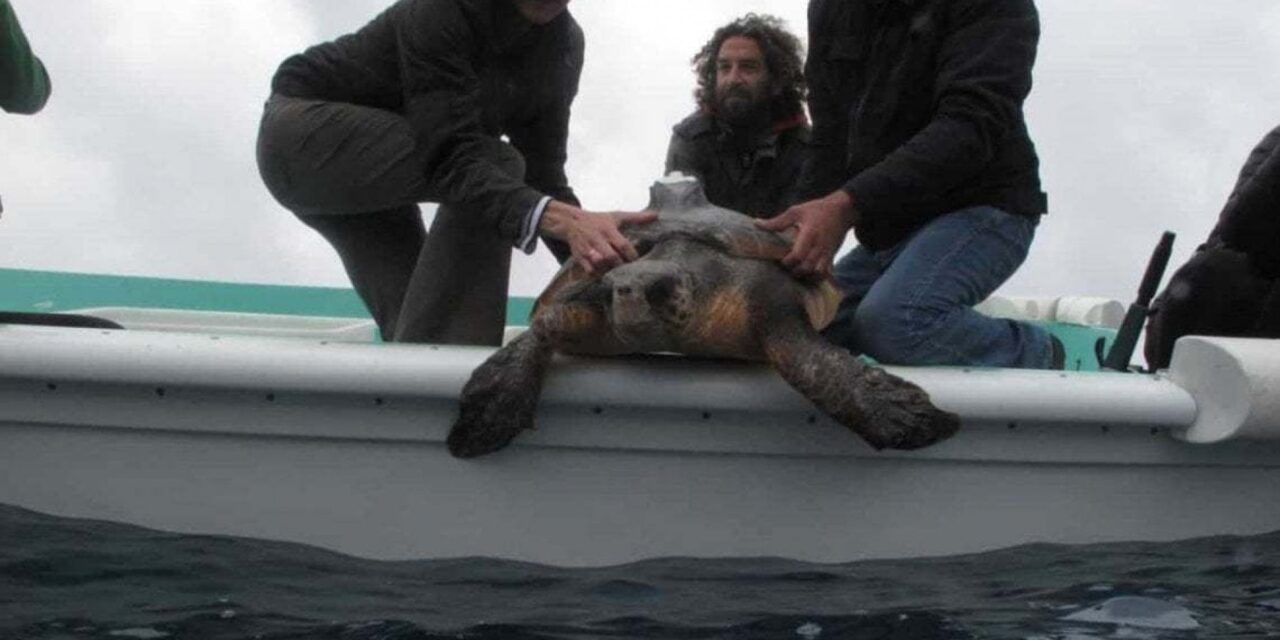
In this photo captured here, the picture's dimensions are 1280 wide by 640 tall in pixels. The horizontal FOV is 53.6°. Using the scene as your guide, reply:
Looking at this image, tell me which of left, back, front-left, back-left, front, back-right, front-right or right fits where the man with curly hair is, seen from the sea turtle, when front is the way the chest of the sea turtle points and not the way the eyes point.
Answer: back

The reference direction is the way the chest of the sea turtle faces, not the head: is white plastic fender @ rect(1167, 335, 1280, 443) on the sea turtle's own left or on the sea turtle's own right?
on the sea turtle's own left

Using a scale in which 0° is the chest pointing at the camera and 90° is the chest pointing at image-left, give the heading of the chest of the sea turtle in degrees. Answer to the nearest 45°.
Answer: approximately 0°
